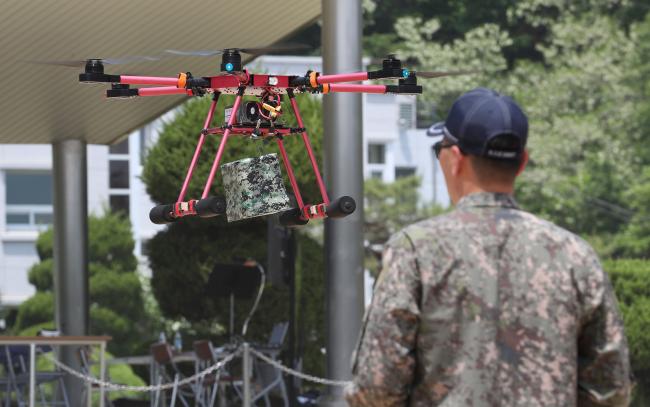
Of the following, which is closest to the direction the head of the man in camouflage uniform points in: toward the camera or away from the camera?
away from the camera

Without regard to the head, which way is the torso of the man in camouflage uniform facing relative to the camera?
away from the camera
